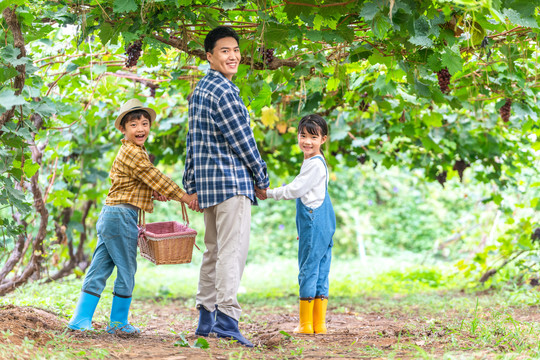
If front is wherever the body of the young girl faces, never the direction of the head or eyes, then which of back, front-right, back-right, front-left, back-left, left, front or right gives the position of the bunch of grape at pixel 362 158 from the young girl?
right

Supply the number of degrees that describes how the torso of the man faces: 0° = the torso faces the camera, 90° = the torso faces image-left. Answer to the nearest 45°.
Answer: approximately 225°

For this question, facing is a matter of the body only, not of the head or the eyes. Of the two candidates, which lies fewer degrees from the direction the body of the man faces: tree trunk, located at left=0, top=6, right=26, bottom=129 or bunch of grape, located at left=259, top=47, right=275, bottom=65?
the bunch of grape
